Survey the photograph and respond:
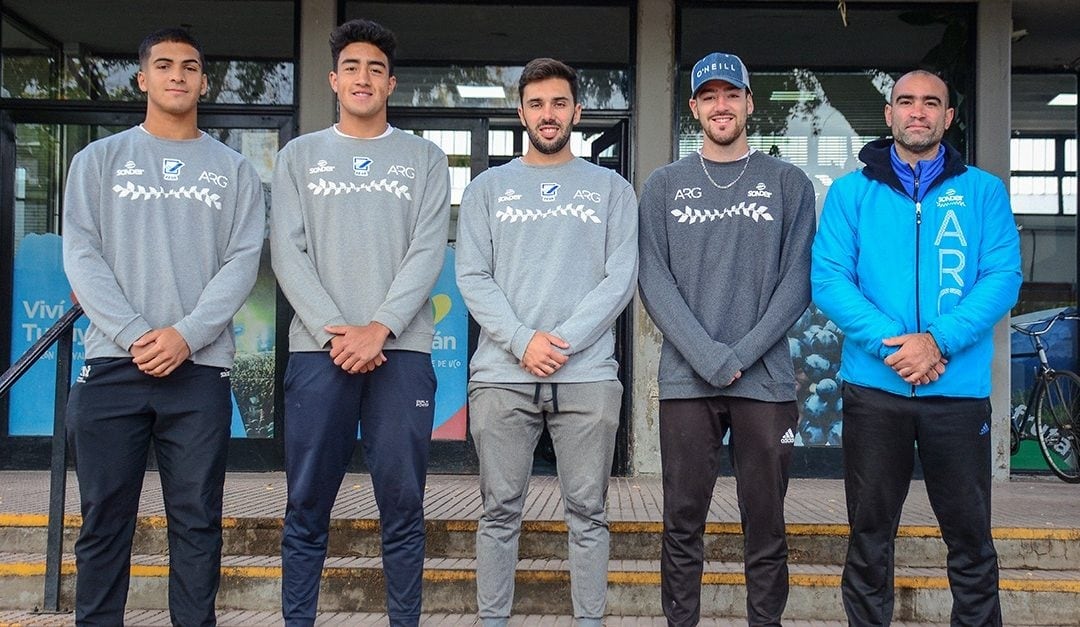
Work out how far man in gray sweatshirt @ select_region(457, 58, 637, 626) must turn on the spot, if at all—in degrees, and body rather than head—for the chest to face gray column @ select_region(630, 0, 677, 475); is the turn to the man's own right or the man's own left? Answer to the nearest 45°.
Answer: approximately 180°

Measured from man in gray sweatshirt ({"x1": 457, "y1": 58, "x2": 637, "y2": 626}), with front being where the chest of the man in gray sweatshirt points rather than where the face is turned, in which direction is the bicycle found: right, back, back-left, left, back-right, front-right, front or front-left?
back-left

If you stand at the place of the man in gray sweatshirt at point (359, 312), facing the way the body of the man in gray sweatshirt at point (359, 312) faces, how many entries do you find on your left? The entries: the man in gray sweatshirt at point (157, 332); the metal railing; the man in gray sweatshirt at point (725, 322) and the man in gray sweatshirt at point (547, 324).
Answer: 2

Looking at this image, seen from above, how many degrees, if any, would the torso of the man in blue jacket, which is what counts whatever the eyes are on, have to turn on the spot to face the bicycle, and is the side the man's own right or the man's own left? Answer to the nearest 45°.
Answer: approximately 180°

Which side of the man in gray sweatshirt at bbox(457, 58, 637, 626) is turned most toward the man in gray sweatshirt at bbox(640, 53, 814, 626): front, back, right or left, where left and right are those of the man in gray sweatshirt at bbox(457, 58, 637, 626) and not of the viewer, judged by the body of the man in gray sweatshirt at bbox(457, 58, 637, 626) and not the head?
left

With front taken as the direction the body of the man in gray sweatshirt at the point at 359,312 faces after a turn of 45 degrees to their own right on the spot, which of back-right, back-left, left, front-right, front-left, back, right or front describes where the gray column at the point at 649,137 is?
back

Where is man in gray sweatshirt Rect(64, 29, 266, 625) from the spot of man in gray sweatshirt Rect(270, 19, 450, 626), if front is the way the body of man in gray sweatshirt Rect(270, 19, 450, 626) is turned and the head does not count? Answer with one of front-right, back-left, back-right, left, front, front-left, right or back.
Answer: right

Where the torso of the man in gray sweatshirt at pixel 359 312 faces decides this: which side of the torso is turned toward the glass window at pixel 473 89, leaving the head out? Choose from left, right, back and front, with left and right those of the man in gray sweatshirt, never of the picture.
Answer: back

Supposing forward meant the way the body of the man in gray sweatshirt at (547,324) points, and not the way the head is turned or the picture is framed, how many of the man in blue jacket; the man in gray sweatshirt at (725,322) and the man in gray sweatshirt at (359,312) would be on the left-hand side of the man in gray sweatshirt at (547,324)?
2
